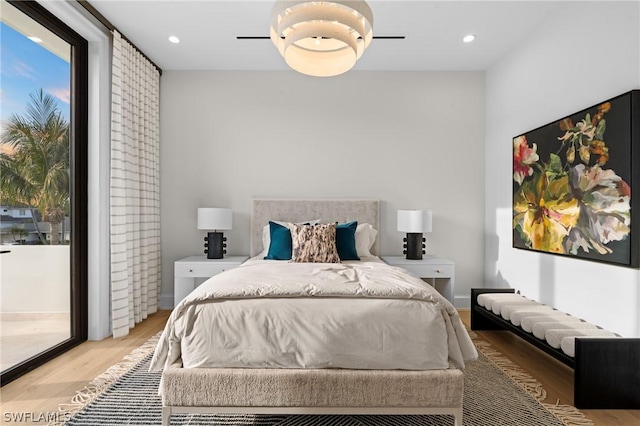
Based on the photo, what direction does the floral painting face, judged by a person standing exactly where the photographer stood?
facing the viewer and to the left of the viewer

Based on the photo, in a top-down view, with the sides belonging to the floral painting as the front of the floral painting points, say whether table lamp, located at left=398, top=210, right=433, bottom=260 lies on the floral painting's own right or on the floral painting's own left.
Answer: on the floral painting's own right

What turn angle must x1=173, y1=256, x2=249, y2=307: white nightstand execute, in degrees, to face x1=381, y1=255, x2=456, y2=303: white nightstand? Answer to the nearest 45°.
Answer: approximately 90° to its left

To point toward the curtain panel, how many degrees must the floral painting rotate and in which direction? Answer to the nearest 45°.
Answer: approximately 45° to its right

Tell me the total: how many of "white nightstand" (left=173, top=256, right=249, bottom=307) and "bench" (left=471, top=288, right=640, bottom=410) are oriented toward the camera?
1

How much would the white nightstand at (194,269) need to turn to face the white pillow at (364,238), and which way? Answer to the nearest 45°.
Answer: approximately 90° to its left

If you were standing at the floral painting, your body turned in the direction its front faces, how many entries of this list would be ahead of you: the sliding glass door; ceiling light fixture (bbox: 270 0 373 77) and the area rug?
3

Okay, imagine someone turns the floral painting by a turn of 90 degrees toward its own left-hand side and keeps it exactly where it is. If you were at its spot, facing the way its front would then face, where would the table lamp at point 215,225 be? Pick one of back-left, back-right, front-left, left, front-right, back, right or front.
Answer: back-right

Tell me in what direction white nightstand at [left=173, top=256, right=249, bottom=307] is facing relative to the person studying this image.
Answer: facing the viewer

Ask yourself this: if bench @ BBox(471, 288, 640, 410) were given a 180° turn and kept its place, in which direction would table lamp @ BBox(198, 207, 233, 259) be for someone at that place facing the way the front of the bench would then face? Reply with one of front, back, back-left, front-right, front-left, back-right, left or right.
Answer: back

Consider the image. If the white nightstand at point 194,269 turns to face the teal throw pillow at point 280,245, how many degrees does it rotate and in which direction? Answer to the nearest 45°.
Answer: approximately 45° to its left

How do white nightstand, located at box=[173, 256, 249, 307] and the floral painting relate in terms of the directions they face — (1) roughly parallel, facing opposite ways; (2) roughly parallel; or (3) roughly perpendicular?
roughly perpendicular

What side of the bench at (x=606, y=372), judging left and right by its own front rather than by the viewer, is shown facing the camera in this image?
left

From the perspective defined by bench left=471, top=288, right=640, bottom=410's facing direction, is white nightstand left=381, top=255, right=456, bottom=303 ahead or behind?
ahead

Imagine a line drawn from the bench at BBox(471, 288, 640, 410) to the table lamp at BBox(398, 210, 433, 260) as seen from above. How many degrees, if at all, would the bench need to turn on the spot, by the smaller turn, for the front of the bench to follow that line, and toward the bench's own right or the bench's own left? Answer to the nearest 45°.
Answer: approximately 45° to the bench's own right

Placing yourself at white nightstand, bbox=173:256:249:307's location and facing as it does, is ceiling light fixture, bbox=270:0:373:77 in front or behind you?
in front

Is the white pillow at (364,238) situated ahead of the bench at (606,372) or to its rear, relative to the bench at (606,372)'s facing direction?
ahead
